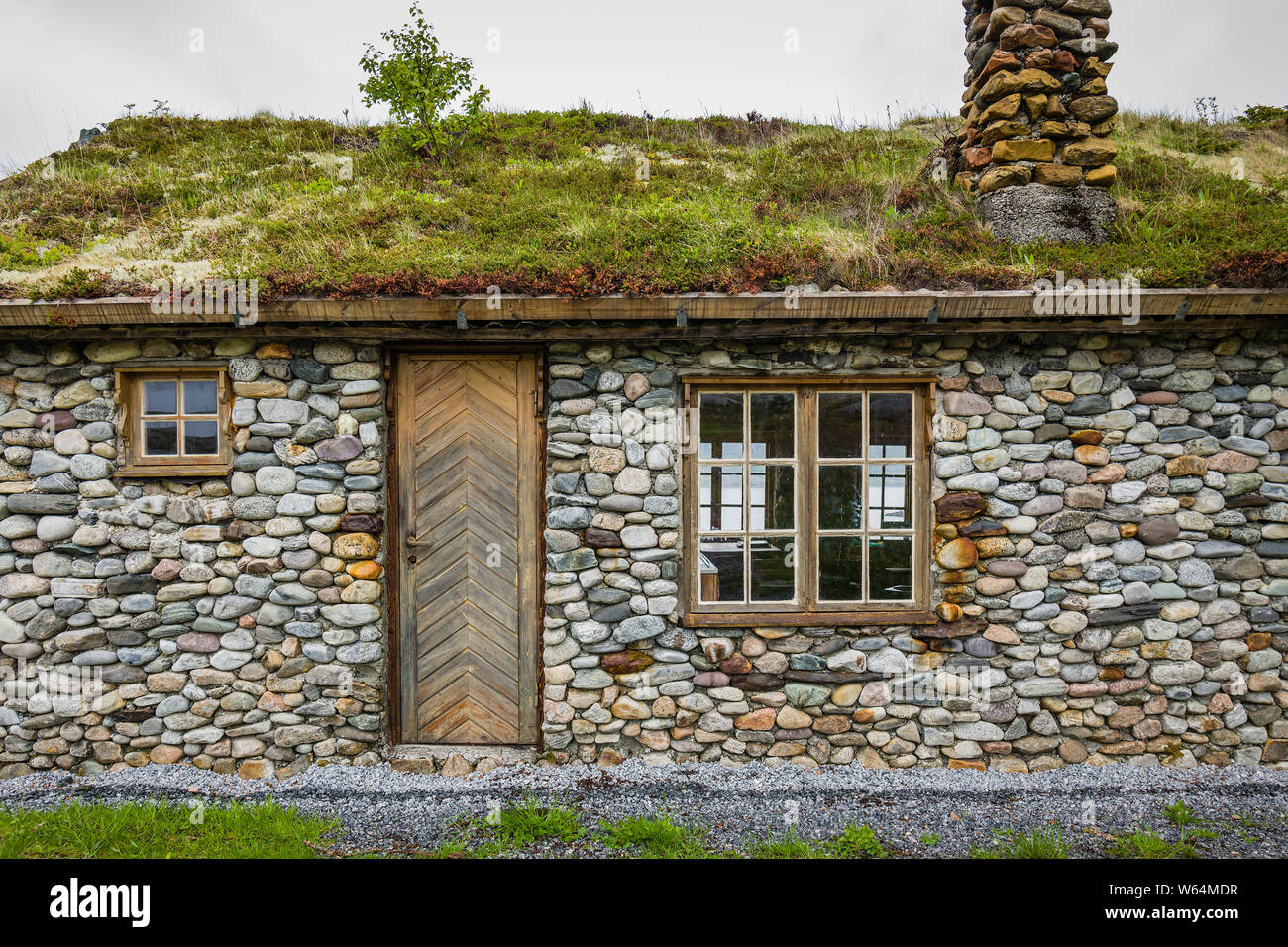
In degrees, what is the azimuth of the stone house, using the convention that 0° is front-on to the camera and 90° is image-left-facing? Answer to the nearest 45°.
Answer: approximately 0°
